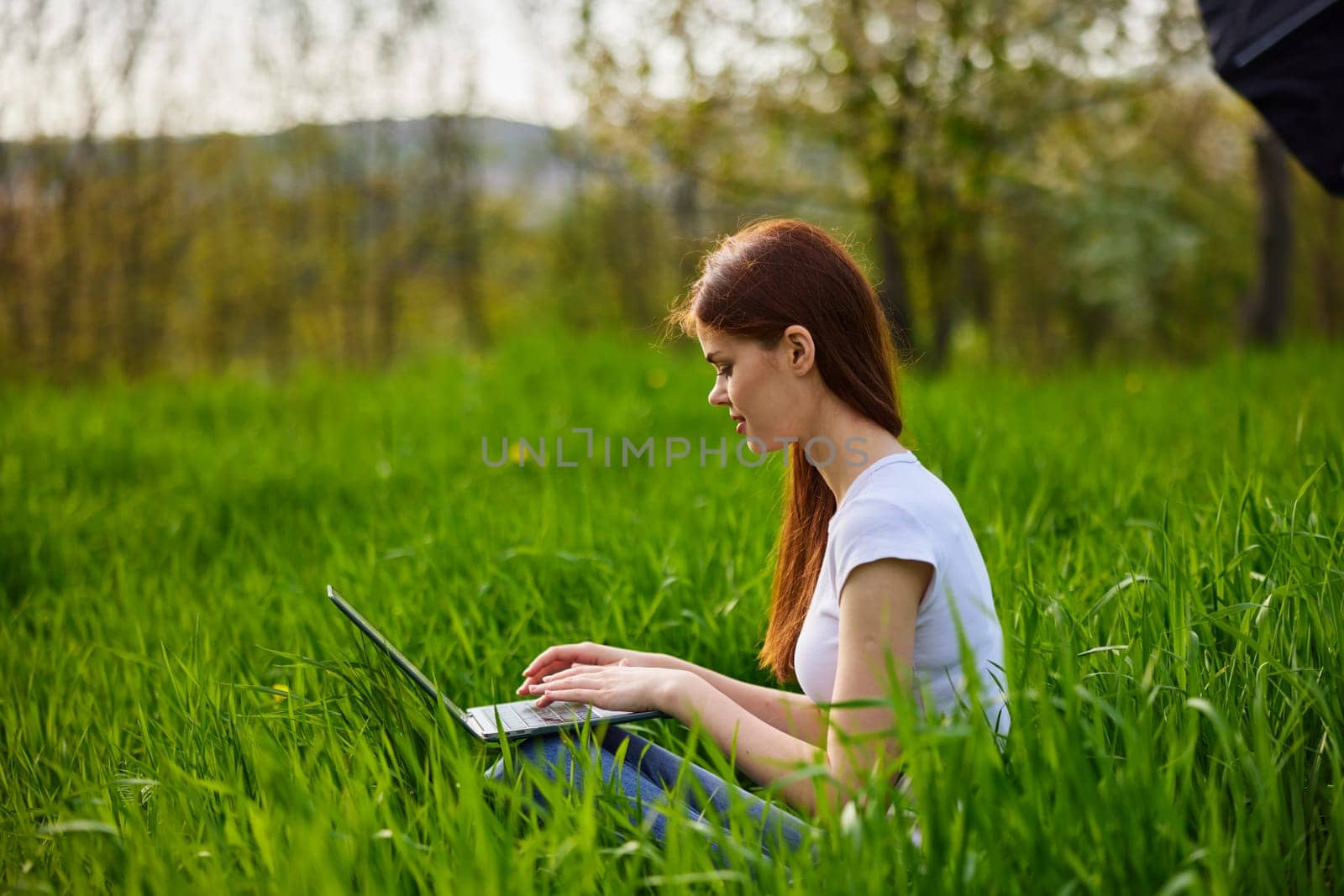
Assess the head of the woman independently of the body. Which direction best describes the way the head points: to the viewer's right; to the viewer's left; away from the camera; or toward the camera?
to the viewer's left

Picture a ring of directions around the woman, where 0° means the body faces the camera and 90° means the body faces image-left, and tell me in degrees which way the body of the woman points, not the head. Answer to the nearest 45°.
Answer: approximately 90°
